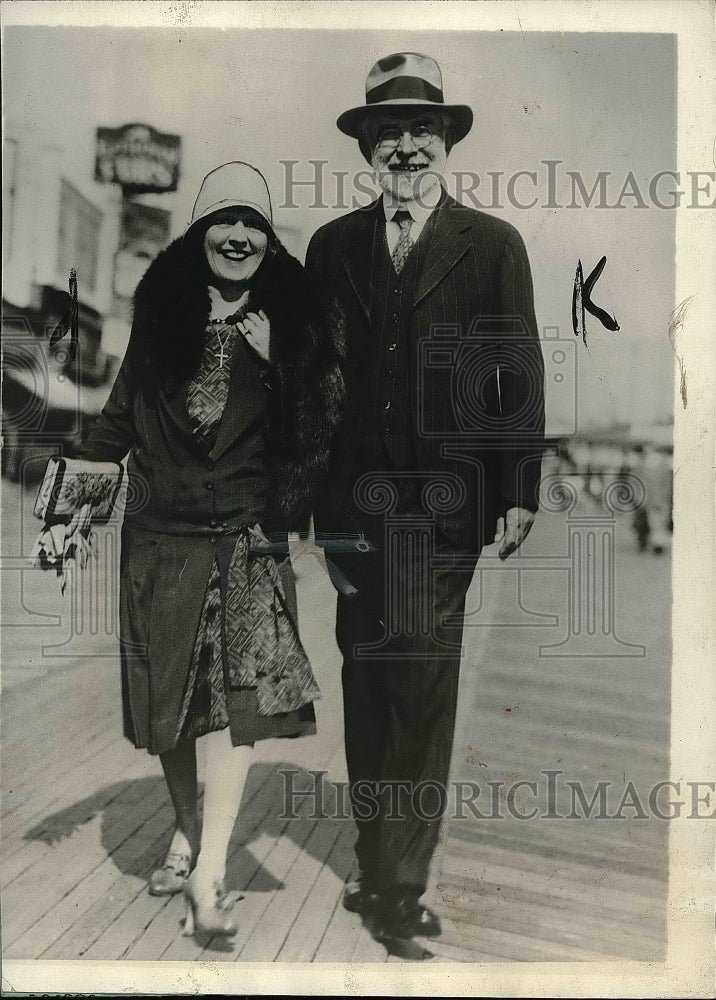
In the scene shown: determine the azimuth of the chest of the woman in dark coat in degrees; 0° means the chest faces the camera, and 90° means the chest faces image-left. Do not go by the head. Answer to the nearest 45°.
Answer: approximately 0°

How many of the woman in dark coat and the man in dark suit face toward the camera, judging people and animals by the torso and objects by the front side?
2

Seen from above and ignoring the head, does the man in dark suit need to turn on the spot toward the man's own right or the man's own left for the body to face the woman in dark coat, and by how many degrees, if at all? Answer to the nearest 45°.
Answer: approximately 90° to the man's own right

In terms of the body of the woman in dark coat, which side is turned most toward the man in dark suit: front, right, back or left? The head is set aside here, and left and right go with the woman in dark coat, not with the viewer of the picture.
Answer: left

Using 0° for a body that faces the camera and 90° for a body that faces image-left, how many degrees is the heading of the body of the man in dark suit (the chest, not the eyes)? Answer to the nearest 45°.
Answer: approximately 0°
